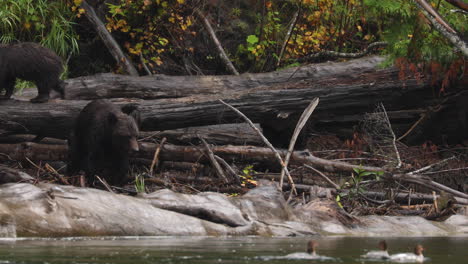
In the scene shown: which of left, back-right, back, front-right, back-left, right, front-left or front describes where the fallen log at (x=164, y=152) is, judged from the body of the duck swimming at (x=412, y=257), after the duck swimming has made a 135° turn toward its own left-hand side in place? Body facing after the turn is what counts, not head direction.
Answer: front

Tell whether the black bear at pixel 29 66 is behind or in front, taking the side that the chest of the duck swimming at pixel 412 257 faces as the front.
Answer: behind

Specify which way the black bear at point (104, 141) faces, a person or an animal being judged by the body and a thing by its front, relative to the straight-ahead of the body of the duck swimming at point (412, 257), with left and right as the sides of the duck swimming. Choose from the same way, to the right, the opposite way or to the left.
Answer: the same way

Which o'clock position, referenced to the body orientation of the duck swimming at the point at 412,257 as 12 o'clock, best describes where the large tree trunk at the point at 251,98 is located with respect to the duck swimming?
The large tree trunk is roughly at 8 o'clock from the duck swimming.

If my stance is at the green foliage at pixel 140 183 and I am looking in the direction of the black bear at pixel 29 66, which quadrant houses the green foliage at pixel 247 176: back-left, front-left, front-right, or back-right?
back-right

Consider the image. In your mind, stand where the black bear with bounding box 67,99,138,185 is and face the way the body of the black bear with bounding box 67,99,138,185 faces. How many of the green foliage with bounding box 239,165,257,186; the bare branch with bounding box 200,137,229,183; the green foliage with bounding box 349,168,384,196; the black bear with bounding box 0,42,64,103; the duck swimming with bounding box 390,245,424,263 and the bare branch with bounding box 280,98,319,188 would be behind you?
1

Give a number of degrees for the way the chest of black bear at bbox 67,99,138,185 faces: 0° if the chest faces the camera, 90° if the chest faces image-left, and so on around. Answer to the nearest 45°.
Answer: approximately 315°

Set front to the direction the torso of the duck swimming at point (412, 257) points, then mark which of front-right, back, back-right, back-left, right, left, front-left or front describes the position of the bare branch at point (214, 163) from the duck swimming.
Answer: back-left

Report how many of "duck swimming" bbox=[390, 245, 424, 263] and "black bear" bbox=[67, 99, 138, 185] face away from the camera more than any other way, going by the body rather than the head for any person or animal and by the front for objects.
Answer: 0

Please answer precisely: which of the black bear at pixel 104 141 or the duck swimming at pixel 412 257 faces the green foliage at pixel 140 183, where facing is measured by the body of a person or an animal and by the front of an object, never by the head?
the black bear

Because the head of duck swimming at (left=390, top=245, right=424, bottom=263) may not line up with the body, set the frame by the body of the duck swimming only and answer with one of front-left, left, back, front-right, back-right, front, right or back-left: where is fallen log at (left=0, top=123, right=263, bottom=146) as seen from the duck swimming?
back-left

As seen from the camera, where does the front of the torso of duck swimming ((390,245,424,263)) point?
to the viewer's right

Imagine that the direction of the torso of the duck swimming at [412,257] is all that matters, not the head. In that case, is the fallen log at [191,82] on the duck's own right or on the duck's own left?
on the duck's own left

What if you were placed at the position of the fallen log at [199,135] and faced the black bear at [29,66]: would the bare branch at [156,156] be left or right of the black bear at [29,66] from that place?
left

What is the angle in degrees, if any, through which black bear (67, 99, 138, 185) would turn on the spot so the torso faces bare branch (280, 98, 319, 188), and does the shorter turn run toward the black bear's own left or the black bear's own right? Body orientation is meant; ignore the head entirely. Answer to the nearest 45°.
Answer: approximately 45° to the black bear's own left
